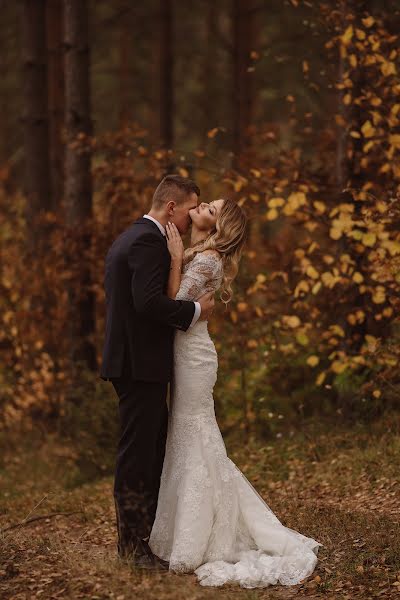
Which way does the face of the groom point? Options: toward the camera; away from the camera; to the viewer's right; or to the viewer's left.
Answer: to the viewer's right

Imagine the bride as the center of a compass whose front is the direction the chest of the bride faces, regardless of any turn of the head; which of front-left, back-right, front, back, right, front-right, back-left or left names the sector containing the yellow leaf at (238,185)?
right

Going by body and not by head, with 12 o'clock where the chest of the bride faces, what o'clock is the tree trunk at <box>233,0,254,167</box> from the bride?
The tree trunk is roughly at 3 o'clock from the bride.

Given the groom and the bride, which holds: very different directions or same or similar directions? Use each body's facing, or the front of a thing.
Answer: very different directions

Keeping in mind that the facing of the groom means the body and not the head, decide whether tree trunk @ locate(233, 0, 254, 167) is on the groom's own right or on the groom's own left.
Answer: on the groom's own left

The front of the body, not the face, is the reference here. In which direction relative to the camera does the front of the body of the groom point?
to the viewer's right

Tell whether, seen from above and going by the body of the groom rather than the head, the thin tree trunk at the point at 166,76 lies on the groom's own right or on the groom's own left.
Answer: on the groom's own left

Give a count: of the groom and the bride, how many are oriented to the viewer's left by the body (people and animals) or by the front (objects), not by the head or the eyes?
1

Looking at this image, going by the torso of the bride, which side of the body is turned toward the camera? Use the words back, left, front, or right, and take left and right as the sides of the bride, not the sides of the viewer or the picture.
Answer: left
